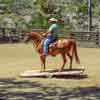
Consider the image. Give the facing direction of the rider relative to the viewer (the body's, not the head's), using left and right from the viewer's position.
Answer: facing to the left of the viewer

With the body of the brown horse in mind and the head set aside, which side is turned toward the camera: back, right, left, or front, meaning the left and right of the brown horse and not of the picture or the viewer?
left
